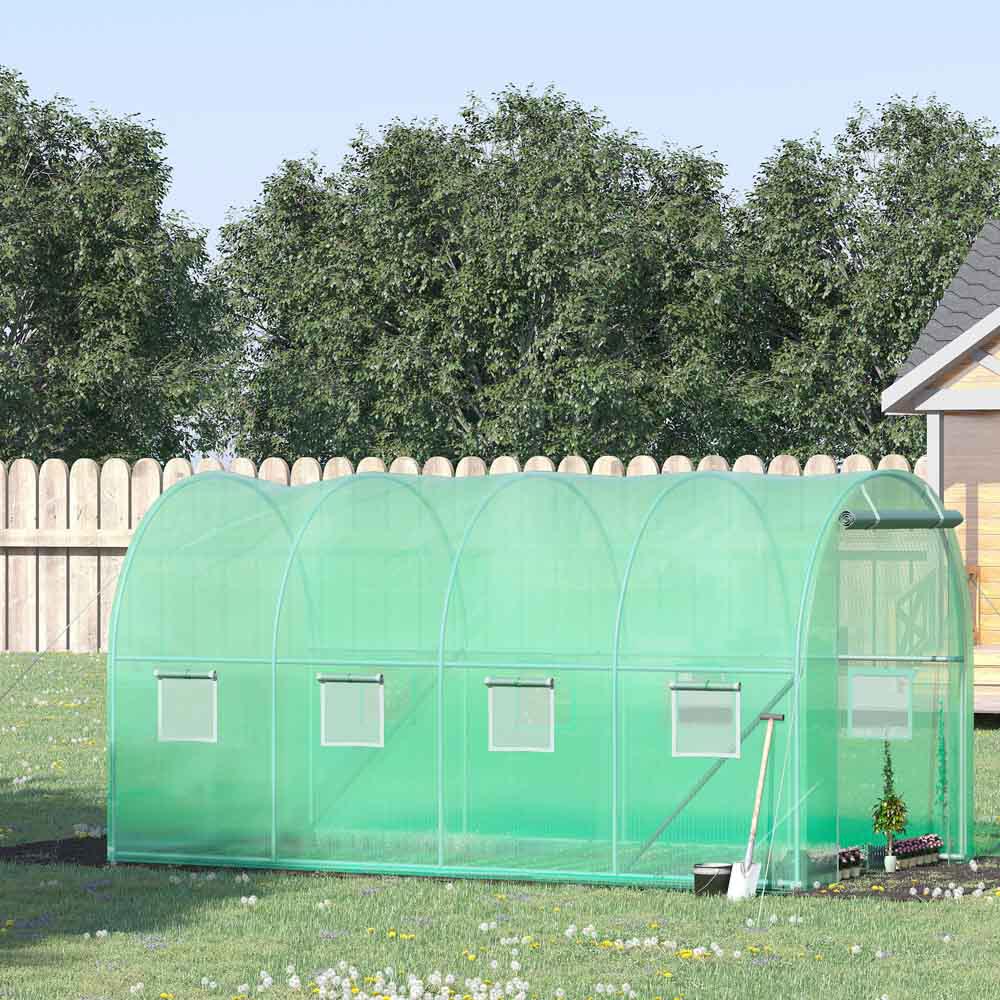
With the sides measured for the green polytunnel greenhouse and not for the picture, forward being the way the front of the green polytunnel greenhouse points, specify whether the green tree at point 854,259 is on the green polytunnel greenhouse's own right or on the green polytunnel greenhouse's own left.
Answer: on the green polytunnel greenhouse's own left

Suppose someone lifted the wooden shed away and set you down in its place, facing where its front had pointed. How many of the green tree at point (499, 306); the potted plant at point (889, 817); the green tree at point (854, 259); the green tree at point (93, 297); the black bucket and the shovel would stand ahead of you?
3

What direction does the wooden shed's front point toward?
toward the camera

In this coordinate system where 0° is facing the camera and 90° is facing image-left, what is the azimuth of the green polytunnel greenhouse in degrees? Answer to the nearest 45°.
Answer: approximately 315°

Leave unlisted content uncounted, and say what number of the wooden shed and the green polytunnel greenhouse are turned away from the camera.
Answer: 0

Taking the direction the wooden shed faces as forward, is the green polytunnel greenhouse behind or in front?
in front

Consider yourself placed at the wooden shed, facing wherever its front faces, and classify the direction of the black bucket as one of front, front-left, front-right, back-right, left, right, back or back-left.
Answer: front

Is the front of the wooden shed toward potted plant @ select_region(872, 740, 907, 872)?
yes

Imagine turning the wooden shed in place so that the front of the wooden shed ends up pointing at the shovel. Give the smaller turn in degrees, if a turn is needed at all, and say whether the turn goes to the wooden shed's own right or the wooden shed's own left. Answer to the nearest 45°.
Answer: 0° — it already faces it

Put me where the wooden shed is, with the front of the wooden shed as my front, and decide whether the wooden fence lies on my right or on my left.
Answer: on my right
